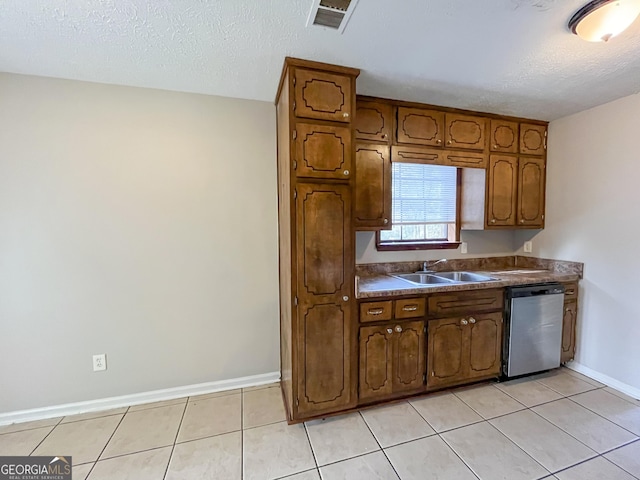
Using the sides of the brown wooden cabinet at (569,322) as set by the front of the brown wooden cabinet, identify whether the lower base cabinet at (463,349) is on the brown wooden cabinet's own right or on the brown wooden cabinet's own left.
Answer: on the brown wooden cabinet's own right

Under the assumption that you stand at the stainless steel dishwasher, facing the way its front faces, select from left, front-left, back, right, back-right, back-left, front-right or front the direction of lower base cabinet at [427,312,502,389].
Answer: right

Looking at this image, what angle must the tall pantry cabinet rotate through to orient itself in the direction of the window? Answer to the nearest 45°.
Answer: approximately 135° to its left

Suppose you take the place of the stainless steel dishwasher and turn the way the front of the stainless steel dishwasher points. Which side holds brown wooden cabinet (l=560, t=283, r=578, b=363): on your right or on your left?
on your left

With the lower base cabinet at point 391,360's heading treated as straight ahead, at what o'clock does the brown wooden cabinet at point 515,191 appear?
The brown wooden cabinet is roughly at 9 o'clock from the lower base cabinet.

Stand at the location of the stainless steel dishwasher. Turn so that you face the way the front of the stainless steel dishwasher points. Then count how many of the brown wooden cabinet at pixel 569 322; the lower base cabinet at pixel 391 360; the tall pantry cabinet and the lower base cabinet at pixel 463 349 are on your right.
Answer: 3

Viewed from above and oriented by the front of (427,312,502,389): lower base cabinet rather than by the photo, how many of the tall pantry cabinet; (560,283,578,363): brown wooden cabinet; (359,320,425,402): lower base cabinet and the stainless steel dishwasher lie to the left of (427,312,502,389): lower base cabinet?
2

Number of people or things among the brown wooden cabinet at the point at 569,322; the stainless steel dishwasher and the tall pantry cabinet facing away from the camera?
0

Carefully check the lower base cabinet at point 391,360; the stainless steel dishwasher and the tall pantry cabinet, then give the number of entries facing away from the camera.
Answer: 0

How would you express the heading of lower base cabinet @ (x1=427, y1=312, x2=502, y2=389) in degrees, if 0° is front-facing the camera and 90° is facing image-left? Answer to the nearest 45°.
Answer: approximately 315°
